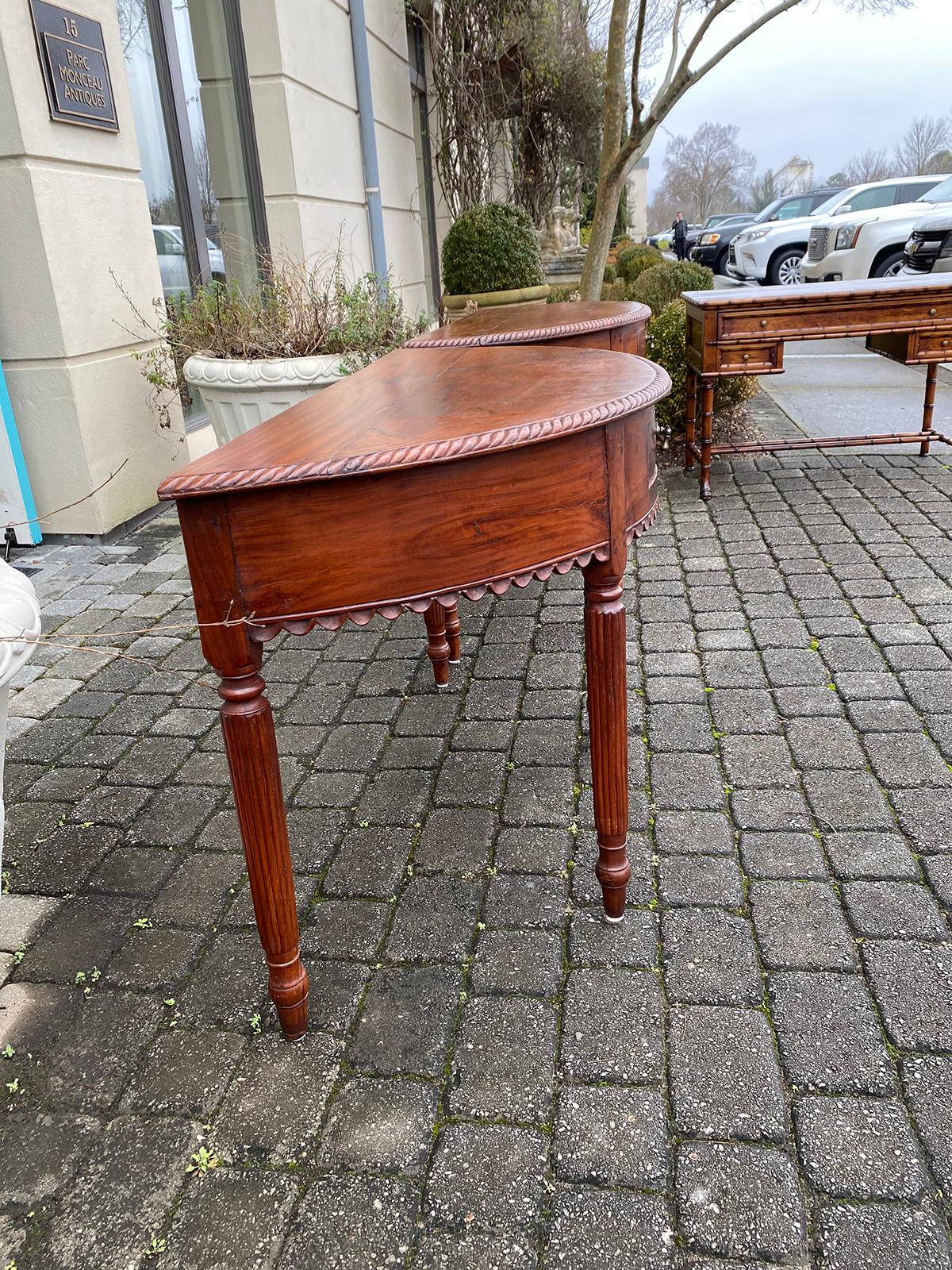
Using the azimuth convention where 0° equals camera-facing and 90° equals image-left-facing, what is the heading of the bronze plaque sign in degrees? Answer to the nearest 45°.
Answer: approximately 315°

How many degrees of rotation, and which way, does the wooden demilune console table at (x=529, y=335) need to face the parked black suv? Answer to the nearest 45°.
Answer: approximately 90° to its left

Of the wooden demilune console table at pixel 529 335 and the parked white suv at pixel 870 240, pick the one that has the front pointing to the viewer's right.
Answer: the wooden demilune console table

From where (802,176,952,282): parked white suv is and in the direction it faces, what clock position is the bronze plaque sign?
The bronze plaque sign is roughly at 11 o'clock from the parked white suv.

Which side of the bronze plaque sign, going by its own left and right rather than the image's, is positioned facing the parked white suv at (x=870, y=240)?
left

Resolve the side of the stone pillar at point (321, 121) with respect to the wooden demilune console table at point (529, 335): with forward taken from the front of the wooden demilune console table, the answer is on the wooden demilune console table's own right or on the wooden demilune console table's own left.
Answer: on the wooden demilune console table's own left

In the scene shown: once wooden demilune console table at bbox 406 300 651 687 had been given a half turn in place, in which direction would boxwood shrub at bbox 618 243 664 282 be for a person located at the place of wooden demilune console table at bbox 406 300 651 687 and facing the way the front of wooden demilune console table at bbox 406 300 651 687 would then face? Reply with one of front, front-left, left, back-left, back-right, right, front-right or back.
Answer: right

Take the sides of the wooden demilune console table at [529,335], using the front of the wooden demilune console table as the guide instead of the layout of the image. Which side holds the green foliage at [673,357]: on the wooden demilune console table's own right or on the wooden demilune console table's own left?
on the wooden demilune console table's own left

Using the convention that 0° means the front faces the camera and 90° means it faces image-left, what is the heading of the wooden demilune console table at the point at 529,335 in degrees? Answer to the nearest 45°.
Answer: approximately 270°

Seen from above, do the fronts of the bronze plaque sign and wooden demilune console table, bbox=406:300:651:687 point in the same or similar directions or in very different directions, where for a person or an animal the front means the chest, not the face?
same or similar directions

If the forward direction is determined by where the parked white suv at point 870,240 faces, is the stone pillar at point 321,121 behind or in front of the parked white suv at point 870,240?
in front

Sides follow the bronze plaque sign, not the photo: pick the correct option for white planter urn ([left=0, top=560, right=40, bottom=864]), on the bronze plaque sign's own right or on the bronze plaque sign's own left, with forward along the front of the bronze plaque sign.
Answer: on the bronze plaque sign's own right

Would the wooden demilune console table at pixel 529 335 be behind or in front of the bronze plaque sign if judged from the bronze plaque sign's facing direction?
in front

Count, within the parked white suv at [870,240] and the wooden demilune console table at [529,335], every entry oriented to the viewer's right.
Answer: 1

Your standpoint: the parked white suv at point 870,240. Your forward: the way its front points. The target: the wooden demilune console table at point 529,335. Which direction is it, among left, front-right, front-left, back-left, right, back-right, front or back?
front-left

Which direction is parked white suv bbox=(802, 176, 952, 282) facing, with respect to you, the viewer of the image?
facing the viewer and to the left of the viewer

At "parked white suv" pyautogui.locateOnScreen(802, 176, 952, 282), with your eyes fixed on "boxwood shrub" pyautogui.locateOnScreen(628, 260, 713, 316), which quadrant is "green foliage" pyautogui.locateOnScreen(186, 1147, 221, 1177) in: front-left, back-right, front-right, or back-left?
front-left
